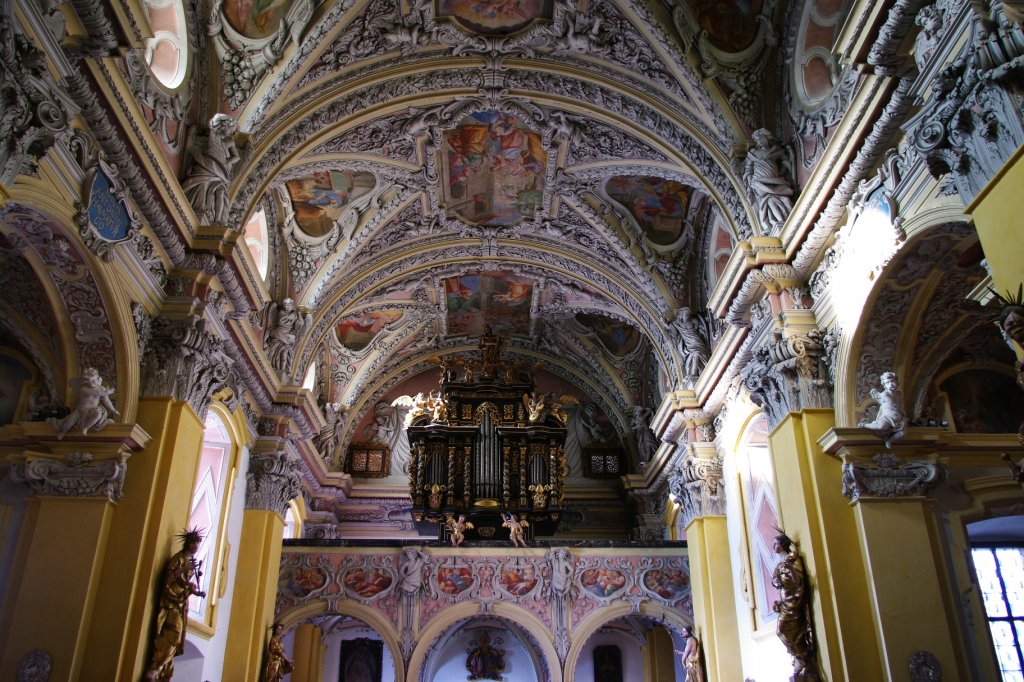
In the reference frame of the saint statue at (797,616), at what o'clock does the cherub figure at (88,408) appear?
The cherub figure is roughly at 11 o'clock from the saint statue.

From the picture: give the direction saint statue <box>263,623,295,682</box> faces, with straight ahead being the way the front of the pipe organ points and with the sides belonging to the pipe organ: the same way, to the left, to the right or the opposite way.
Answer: to the left

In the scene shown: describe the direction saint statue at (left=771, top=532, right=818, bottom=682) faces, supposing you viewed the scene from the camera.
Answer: facing to the left of the viewer

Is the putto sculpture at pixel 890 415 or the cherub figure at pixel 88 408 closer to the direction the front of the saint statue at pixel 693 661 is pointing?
the cherub figure

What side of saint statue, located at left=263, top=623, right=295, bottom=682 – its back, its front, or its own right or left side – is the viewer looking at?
right

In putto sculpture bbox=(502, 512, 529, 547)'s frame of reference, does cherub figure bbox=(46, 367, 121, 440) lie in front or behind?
in front

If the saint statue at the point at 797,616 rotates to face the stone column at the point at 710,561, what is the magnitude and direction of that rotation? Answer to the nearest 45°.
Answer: approximately 90° to its right

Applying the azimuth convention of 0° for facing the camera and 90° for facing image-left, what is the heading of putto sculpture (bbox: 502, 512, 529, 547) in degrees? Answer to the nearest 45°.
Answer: approximately 0°

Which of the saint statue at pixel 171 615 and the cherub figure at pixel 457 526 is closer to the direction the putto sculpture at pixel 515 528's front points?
the saint statue

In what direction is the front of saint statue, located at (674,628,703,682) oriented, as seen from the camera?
facing to the left of the viewer

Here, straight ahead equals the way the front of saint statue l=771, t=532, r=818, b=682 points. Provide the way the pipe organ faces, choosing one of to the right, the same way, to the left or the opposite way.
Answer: to the left

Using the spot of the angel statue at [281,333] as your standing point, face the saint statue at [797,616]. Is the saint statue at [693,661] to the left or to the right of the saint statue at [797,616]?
left

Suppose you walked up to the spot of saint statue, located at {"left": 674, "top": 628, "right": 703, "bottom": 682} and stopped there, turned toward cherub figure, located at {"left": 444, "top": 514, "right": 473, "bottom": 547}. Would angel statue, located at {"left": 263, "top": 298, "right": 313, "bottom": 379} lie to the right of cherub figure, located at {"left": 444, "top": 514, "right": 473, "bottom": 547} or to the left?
left
